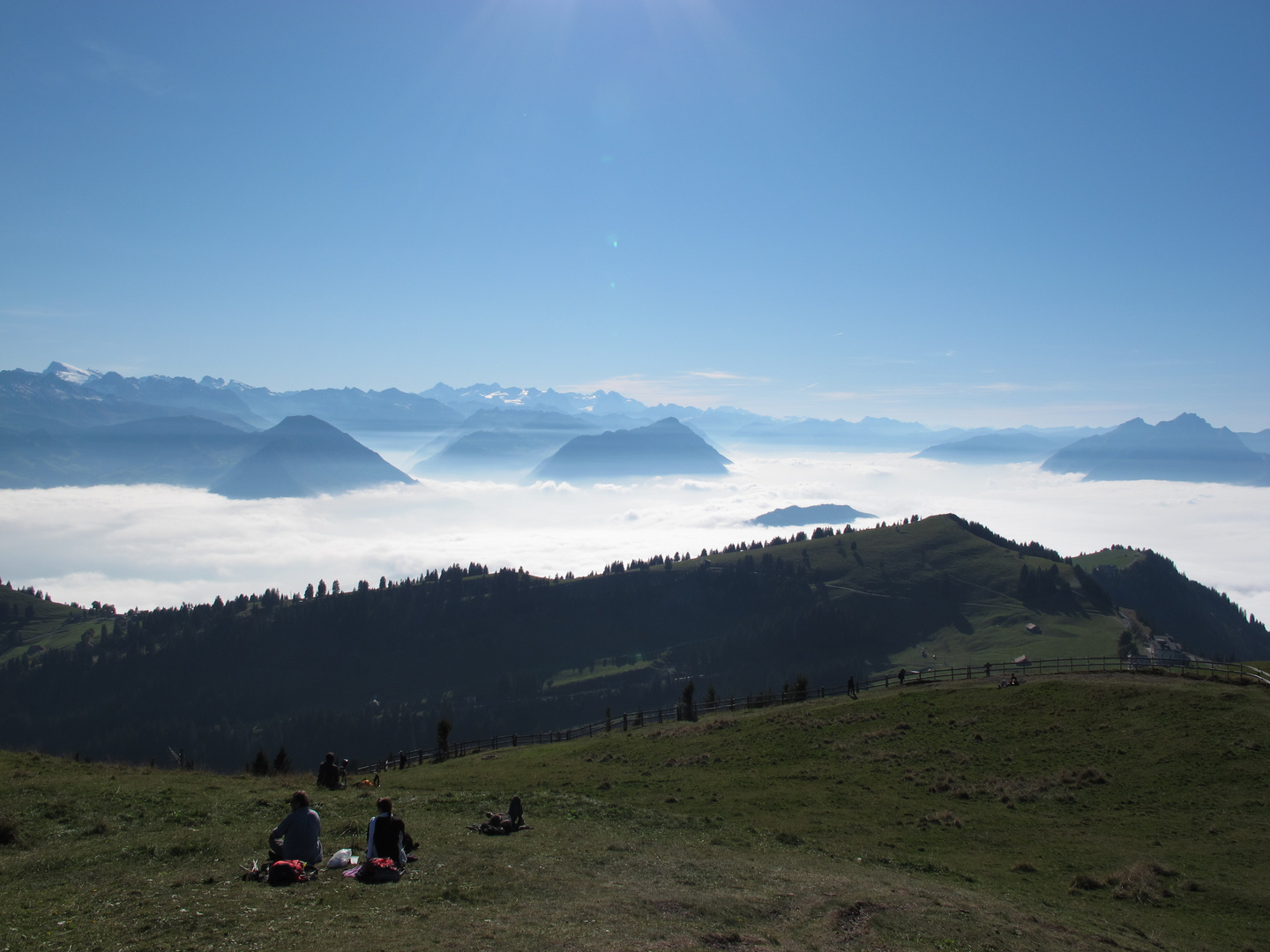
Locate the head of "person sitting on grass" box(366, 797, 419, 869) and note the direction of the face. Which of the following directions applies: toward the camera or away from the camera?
away from the camera

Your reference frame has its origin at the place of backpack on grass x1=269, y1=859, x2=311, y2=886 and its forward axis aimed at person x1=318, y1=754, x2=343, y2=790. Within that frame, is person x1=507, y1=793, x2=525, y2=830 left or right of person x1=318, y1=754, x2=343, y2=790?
right

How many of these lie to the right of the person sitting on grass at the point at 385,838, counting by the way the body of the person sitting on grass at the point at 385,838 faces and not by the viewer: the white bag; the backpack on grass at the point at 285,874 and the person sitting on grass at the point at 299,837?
0

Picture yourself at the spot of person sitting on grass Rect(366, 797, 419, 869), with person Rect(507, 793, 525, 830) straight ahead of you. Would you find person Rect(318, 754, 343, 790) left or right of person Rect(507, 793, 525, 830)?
left

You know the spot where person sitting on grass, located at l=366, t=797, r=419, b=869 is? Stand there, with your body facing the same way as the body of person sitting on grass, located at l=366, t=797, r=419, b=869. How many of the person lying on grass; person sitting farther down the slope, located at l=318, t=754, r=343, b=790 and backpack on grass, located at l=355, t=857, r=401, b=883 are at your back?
1

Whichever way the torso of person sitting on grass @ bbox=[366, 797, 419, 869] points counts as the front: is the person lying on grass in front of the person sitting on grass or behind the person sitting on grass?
in front

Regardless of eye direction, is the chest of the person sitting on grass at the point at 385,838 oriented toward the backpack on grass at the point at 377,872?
no

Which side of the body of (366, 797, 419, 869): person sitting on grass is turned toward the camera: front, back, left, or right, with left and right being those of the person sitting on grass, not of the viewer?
back

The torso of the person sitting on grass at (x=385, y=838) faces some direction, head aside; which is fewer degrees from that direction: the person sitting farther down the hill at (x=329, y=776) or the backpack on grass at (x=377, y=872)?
the person sitting farther down the hill

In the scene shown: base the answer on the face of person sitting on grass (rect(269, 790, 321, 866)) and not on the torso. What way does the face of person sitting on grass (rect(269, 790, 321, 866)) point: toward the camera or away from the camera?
away from the camera

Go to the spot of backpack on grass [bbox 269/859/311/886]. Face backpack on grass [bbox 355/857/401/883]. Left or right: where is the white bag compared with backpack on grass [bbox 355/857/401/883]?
left

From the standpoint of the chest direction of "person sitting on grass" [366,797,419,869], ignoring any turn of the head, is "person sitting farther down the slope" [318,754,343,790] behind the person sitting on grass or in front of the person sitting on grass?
in front

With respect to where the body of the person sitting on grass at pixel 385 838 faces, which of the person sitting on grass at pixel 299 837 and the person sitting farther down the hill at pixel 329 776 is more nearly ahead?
the person sitting farther down the hill

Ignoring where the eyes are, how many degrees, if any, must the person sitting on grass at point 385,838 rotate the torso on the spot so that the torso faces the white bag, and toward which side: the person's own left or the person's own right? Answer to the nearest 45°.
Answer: approximately 90° to the person's own left
